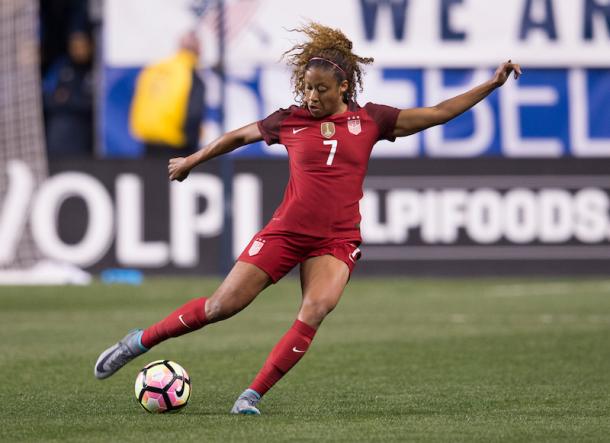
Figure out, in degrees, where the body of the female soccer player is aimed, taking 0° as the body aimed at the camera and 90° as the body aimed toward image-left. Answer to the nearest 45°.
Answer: approximately 0°

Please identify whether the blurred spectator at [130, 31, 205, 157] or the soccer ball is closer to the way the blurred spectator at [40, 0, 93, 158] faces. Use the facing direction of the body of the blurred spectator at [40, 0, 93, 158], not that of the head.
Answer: the soccer ball

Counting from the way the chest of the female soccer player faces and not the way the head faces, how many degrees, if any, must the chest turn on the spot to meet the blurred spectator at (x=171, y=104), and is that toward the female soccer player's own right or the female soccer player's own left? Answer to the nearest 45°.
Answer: approximately 180°

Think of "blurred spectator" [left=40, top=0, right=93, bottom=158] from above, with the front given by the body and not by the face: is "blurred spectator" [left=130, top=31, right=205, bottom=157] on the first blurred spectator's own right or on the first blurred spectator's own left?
on the first blurred spectator's own left

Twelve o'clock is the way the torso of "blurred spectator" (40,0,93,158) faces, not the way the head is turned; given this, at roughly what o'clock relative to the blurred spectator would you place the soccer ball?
The soccer ball is roughly at 12 o'clock from the blurred spectator.

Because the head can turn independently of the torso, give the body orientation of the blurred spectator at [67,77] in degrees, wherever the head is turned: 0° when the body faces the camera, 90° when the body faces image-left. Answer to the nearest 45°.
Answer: approximately 0°

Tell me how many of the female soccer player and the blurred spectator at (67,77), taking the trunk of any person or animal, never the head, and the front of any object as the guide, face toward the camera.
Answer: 2

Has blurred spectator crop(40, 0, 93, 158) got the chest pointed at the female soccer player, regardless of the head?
yes

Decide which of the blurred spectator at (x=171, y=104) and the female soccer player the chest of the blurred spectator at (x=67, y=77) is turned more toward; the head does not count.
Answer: the female soccer player

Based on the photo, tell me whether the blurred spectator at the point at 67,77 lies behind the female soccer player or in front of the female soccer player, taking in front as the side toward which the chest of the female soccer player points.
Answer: behind
